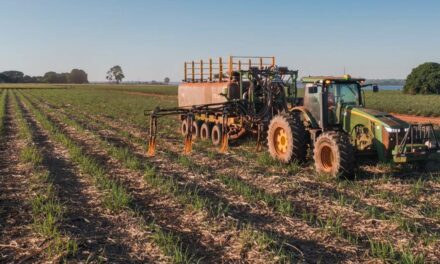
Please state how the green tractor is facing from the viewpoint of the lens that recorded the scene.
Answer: facing the viewer and to the right of the viewer
